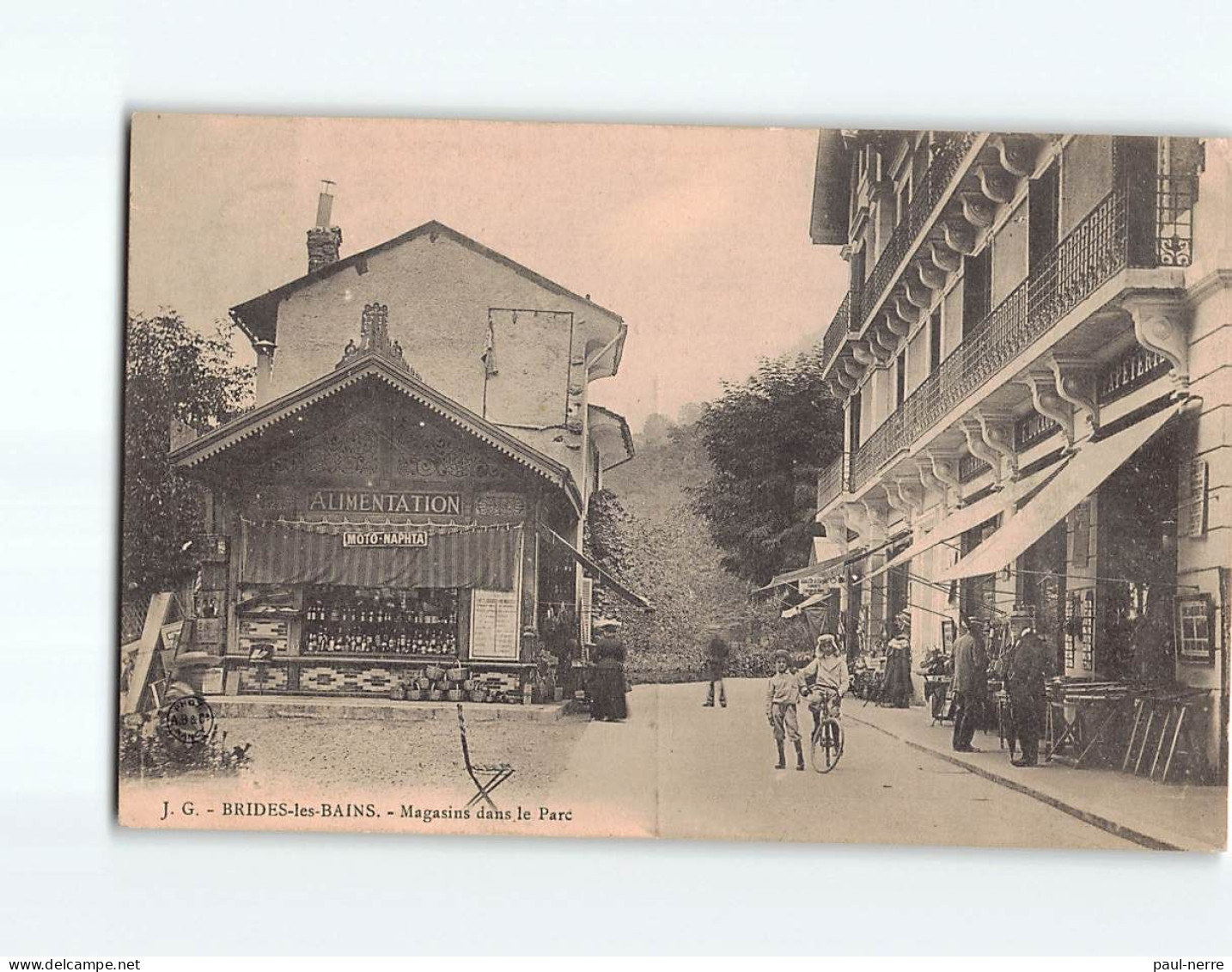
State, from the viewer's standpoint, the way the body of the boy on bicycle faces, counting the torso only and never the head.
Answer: toward the camera

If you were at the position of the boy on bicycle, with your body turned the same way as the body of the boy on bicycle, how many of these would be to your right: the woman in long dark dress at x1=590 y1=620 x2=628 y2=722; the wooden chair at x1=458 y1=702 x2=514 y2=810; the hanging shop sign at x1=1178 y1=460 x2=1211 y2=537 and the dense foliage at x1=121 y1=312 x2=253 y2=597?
3

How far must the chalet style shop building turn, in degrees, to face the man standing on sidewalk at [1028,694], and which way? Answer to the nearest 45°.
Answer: approximately 90° to its left

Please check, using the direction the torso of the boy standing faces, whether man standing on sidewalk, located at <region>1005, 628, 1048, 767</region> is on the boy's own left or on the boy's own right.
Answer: on the boy's own left

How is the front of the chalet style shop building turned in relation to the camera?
facing the viewer

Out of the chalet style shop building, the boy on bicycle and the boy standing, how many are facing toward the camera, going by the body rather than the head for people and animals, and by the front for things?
3

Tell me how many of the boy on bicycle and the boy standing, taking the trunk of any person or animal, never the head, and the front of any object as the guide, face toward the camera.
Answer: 2

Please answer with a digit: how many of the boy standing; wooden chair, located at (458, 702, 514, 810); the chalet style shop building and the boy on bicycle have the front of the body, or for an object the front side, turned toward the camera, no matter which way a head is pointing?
3
